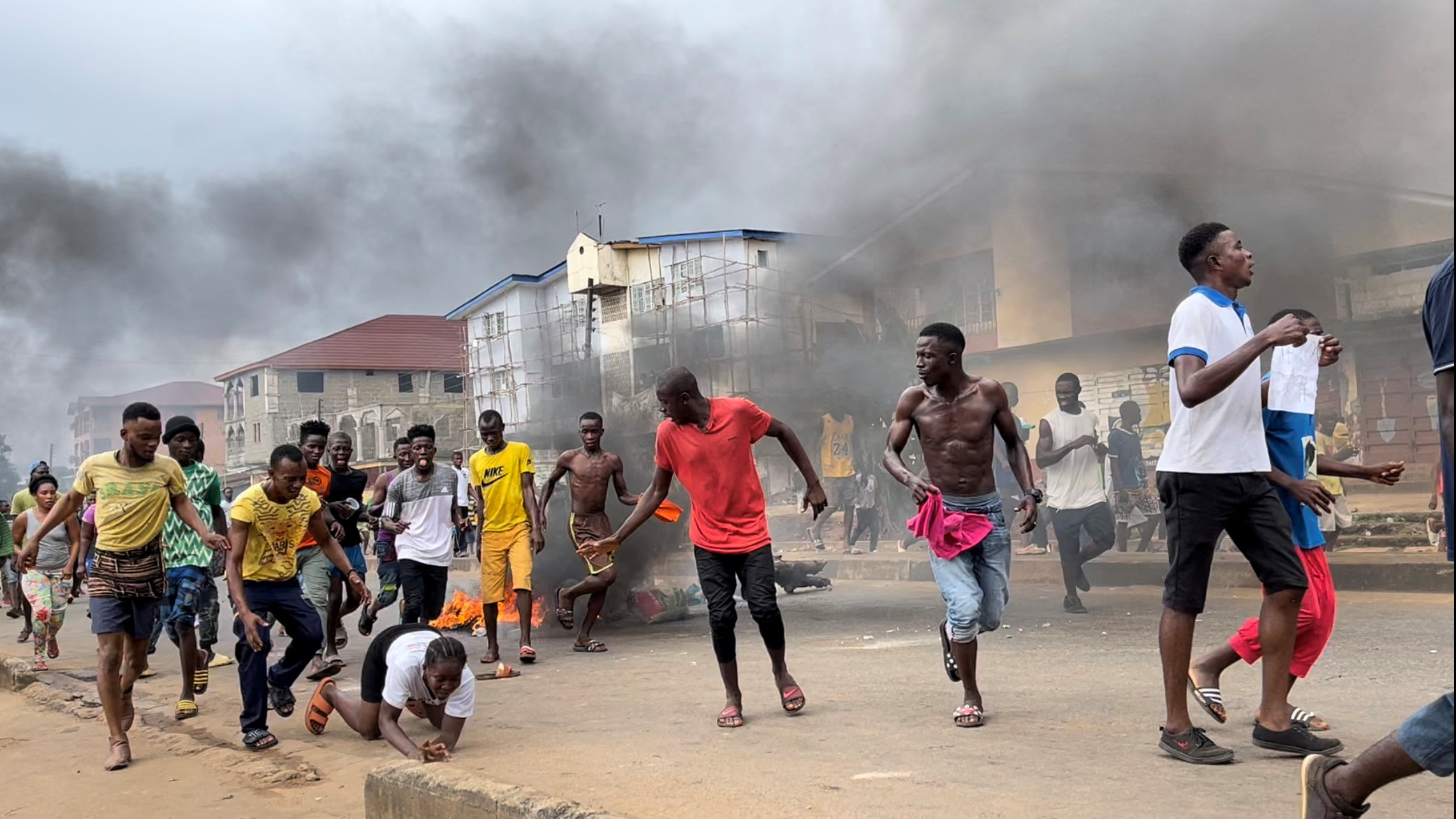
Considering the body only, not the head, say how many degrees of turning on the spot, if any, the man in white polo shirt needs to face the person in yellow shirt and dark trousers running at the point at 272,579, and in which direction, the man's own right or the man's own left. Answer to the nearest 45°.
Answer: approximately 180°

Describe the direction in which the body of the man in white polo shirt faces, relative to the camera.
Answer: to the viewer's right

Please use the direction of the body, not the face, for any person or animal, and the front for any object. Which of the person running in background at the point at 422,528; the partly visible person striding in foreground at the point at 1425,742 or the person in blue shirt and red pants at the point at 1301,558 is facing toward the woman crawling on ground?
the person running in background at the point at 422,528

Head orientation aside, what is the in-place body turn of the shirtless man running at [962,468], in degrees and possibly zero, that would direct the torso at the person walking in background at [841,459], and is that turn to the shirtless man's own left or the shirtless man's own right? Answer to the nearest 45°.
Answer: approximately 180°

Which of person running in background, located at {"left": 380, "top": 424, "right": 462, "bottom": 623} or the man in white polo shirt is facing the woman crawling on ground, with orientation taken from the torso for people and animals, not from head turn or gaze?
the person running in background

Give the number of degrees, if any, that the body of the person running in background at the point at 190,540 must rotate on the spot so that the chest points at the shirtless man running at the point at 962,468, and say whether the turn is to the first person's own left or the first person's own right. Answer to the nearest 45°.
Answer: approximately 45° to the first person's own left

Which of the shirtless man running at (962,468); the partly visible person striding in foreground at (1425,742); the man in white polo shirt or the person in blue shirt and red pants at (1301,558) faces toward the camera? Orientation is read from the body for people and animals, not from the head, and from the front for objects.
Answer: the shirtless man running

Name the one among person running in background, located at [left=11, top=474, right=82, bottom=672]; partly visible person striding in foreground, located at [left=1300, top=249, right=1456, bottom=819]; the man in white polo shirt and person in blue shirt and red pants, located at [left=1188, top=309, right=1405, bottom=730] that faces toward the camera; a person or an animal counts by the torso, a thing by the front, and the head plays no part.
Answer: person running in background, located at [left=11, top=474, right=82, bottom=672]

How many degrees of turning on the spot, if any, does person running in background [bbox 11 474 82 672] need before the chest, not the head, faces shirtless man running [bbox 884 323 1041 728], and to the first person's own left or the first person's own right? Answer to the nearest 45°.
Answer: approximately 45° to the first person's own left
